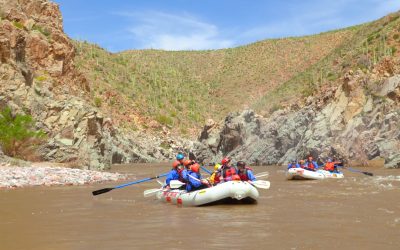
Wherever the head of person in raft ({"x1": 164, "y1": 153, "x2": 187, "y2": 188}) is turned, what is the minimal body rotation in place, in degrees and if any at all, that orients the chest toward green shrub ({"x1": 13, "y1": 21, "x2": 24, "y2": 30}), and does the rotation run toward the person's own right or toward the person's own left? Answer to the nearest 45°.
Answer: approximately 180°

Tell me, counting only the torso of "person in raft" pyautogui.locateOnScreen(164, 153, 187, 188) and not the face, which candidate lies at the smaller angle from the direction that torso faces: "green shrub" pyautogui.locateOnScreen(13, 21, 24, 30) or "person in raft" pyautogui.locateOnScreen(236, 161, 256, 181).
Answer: the person in raft

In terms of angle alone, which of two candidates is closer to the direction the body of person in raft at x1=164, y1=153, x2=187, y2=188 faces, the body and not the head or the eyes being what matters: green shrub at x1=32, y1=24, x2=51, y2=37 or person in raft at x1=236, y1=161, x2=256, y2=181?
the person in raft

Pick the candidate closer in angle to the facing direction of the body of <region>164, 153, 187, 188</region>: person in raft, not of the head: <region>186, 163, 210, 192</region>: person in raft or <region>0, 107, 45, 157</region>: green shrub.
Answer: the person in raft

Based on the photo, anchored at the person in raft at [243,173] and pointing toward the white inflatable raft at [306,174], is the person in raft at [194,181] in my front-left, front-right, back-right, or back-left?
back-left

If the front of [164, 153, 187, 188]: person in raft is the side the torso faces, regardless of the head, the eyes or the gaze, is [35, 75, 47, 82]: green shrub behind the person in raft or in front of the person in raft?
behind

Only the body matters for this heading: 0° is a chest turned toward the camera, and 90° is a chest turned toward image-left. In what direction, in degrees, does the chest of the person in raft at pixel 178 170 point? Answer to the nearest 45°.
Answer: approximately 315°

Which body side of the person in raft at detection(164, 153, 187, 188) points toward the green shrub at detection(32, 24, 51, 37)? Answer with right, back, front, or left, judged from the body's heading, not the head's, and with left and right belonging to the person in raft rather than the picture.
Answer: back

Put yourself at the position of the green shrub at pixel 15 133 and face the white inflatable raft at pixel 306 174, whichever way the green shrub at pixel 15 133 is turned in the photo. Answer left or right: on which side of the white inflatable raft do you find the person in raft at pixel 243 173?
right

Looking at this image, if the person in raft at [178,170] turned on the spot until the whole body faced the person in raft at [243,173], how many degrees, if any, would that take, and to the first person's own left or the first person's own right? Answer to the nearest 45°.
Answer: approximately 45° to the first person's own left
